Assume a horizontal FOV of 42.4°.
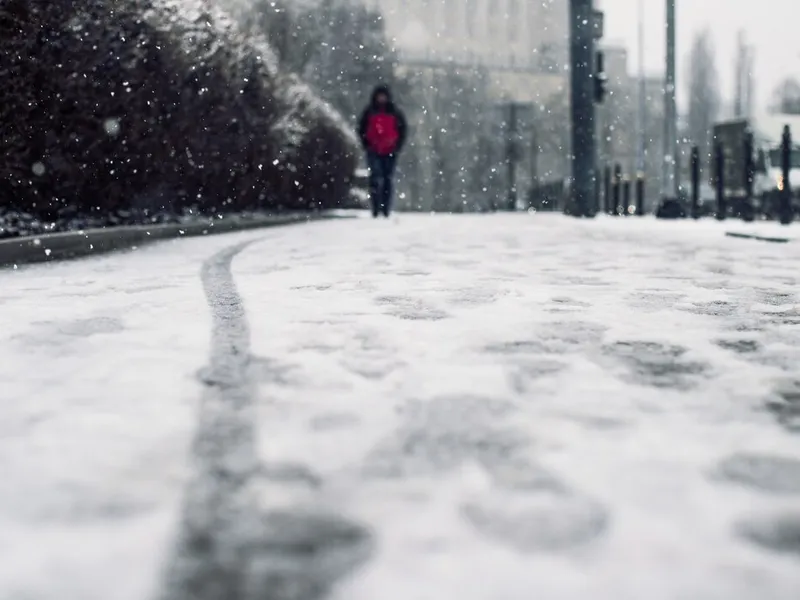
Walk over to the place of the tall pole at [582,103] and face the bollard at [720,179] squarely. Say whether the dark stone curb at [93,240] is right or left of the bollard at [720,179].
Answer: right
